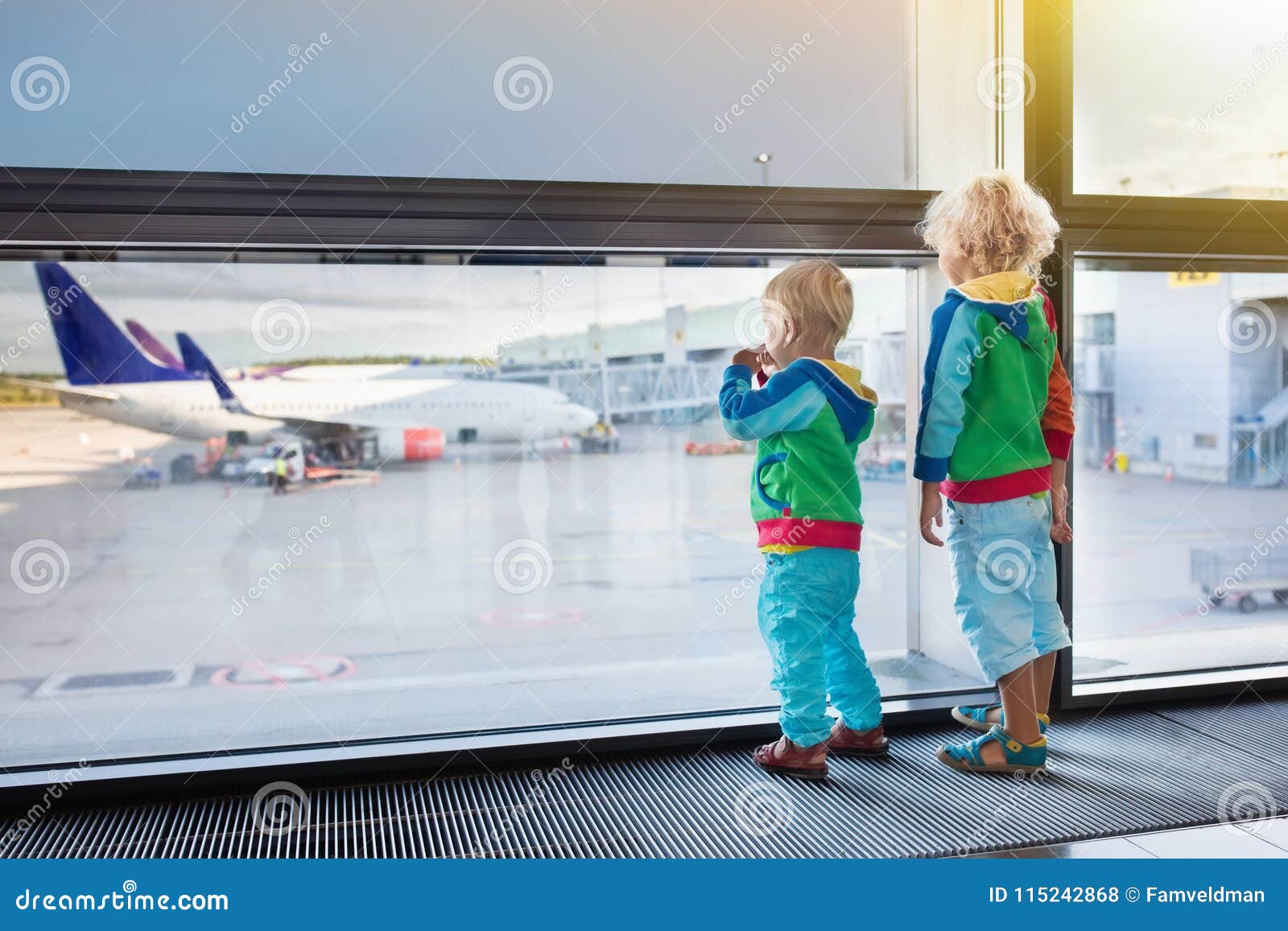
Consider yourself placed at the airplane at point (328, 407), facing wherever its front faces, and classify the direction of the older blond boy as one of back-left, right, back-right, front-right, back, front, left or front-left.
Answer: front-right

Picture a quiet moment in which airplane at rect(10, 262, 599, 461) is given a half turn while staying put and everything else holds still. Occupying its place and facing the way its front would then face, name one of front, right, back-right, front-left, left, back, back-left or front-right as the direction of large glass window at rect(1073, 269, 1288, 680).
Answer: left

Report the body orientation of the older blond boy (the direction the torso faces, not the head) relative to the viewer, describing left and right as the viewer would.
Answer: facing away from the viewer and to the left of the viewer

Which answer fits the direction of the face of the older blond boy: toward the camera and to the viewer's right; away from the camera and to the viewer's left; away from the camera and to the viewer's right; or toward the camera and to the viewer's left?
away from the camera and to the viewer's left

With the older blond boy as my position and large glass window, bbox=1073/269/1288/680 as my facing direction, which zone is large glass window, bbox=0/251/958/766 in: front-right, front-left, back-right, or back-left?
back-left

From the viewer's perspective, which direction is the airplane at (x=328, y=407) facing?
to the viewer's right

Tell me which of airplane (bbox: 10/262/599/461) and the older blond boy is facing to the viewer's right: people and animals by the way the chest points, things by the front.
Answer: the airplane

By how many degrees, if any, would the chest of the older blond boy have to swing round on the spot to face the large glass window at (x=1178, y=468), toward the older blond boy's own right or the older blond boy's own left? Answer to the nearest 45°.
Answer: approximately 90° to the older blond boy's own right

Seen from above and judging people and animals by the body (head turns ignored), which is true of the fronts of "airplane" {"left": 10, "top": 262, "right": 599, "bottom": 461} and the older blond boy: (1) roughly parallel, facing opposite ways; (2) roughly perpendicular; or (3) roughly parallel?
roughly perpendicular

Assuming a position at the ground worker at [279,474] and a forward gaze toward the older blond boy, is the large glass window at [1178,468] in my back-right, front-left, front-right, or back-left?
front-left

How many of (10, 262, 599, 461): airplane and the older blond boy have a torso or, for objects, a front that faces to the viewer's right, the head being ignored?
1

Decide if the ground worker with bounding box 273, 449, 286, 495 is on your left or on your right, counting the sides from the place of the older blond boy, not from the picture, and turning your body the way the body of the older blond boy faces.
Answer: on your left
